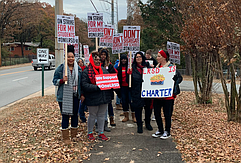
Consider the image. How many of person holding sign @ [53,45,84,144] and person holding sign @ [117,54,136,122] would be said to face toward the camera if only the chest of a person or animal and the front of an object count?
2

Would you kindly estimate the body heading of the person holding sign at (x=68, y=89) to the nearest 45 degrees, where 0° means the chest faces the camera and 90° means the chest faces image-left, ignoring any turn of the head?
approximately 0°

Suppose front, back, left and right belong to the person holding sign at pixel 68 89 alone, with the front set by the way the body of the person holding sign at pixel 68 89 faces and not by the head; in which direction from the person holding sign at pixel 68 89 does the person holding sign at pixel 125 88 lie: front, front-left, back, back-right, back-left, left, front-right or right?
back-left
